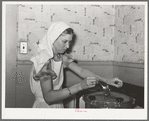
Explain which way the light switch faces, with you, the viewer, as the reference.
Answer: facing the viewer
